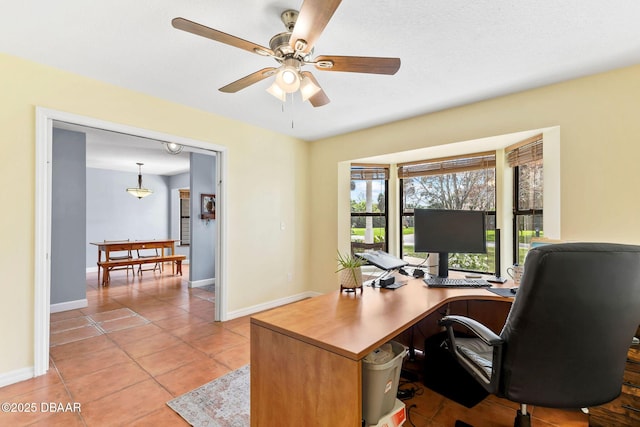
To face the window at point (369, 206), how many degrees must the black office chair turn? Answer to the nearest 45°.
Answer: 0° — it already faces it

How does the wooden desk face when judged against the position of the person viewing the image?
facing the viewer and to the right of the viewer

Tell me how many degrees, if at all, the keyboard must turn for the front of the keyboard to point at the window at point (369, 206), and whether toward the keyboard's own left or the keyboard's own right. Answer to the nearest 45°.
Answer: approximately 135° to the keyboard's own right

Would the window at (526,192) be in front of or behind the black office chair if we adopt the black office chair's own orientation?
in front

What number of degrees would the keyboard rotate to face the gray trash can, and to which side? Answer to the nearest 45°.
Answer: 0° — it already faces it

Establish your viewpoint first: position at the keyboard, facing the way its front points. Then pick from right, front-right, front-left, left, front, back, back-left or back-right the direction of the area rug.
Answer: front-right

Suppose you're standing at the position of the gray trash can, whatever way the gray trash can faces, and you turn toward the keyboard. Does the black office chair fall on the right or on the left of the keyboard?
right

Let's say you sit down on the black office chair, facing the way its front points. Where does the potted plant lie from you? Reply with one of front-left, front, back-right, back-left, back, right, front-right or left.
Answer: front-left

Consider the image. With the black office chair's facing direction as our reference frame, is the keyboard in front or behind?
in front

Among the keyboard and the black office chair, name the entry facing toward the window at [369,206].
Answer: the black office chair

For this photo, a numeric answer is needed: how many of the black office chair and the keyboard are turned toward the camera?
1

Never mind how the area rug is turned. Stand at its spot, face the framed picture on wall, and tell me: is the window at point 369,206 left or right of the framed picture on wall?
right

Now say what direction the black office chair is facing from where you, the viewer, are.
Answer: facing away from the viewer and to the left of the viewer

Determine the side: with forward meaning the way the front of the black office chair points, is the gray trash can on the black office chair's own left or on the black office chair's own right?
on the black office chair's own left
